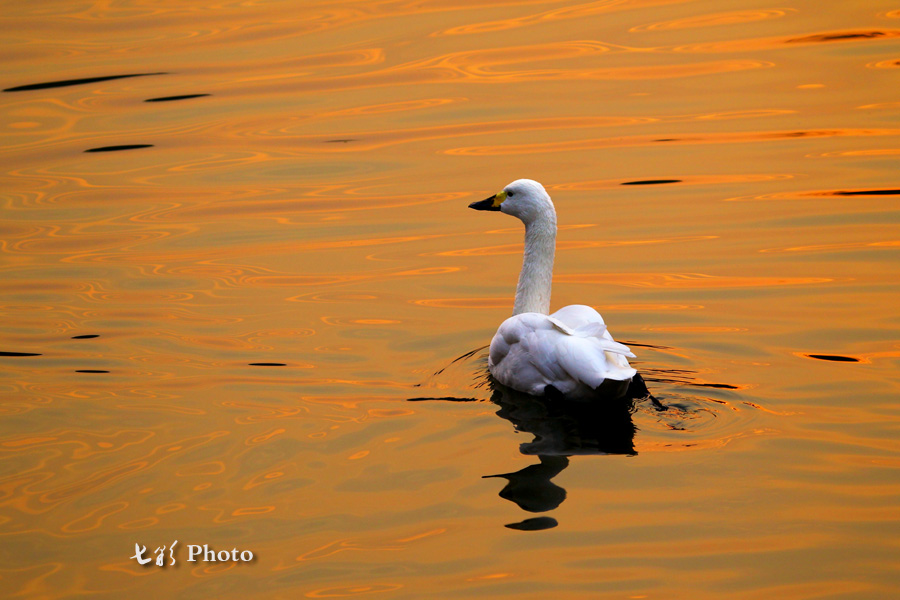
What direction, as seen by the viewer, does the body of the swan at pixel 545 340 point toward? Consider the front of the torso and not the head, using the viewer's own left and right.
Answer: facing away from the viewer and to the left of the viewer
